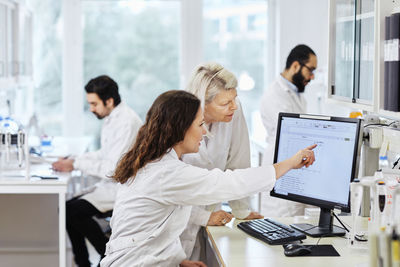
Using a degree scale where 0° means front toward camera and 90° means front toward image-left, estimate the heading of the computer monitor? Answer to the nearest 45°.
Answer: approximately 45°

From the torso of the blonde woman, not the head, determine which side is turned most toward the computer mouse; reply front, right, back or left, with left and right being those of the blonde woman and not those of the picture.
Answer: front

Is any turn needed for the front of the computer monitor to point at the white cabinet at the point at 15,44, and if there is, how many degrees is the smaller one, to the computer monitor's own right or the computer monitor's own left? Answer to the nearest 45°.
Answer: approximately 90° to the computer monitor's own right

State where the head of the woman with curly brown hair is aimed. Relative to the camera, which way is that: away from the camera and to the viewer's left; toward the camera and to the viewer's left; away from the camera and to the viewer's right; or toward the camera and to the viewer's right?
away from the camera and to the viewer's right

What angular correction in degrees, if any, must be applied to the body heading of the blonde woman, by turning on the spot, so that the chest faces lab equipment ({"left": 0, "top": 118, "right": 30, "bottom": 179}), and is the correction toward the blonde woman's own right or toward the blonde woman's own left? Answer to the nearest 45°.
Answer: approximately 180°

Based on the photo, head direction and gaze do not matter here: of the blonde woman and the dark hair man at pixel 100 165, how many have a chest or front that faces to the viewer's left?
1

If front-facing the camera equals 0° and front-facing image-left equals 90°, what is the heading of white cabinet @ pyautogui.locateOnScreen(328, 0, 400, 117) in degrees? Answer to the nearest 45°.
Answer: approximately 45°

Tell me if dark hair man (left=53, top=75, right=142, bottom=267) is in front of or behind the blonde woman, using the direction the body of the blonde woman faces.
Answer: behind

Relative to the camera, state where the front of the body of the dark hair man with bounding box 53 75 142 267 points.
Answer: to the viewer's left

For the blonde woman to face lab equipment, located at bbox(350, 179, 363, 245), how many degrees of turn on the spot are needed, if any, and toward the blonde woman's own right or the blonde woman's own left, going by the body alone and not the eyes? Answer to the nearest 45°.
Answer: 0° — they already face it
